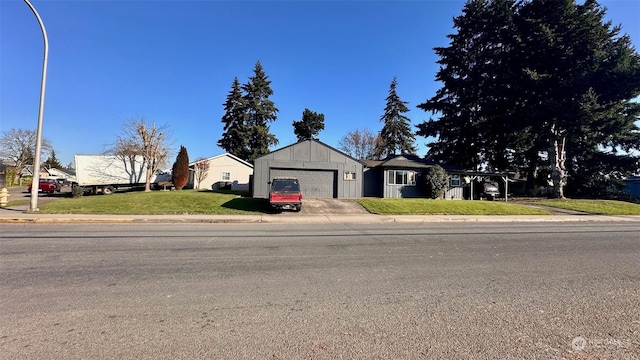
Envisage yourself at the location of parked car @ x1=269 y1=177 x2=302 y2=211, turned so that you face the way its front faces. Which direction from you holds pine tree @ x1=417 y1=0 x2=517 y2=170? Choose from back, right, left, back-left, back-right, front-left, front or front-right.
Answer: front-right

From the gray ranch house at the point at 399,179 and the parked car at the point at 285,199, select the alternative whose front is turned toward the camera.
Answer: the gray ranch house

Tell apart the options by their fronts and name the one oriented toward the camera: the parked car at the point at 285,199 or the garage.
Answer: the garage

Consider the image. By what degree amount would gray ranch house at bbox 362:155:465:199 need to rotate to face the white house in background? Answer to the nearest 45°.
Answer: approximately 90° to its right

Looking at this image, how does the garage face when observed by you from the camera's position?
facing the viewer

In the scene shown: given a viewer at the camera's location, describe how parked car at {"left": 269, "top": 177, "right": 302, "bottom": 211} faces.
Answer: facing away from the viewer

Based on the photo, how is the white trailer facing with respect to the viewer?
to the viewer's right

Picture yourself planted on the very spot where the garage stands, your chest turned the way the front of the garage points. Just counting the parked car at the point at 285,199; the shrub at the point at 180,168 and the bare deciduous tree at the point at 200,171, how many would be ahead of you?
1

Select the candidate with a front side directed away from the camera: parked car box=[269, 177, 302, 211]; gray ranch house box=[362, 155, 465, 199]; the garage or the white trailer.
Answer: the parked car

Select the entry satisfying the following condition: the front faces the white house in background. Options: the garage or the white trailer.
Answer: the white trailer

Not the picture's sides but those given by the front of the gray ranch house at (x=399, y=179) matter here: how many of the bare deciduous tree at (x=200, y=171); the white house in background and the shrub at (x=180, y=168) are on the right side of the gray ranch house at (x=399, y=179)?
3

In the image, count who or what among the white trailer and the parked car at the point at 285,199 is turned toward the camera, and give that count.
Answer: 0

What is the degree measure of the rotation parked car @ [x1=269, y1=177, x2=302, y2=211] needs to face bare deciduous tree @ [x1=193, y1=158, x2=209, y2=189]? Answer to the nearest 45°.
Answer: approximately 45° to its left

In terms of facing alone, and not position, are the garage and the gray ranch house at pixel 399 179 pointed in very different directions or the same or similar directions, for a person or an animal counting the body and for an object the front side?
same or similar directions

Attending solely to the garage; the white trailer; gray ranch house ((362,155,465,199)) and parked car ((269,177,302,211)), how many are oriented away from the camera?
1

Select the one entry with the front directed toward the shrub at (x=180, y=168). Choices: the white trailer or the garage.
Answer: the white trailer
